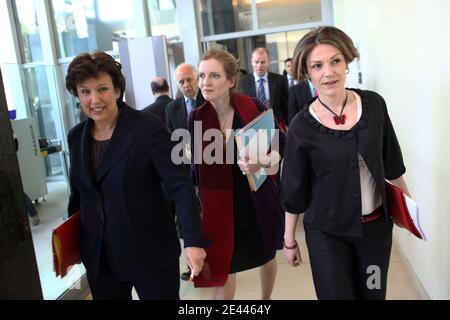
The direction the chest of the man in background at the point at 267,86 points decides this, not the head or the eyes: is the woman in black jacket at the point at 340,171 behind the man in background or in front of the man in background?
in front

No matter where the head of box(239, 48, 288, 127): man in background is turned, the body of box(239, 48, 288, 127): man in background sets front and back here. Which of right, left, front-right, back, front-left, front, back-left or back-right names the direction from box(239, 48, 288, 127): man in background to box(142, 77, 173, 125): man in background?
front-right

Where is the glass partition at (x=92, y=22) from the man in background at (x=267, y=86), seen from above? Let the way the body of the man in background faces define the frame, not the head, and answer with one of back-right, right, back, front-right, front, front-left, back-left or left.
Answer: back-right

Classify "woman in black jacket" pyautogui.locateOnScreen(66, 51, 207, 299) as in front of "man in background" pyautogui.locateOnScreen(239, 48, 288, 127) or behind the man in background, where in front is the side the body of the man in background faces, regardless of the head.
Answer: in front

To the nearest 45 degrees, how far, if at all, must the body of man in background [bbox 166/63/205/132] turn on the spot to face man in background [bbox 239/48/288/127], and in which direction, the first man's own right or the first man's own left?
approximately 135° to the first man's own left

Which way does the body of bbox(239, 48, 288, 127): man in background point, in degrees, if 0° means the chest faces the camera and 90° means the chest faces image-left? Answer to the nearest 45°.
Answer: approximately 0°

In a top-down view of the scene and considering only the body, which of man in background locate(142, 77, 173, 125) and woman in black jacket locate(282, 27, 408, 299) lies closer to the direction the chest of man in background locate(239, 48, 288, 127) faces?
the woman in black jacket
